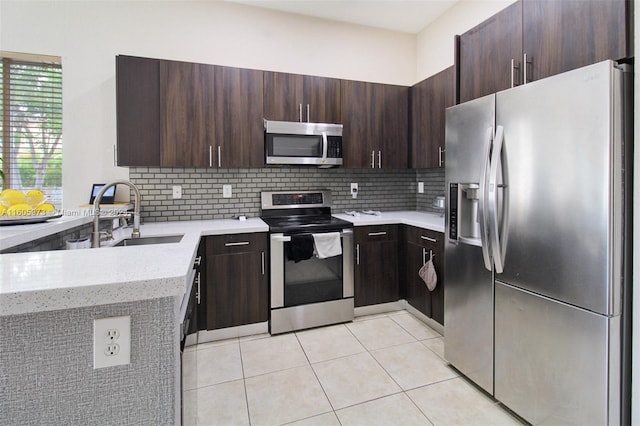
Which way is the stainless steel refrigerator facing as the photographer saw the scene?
facing the viewer and to the left of the viewer

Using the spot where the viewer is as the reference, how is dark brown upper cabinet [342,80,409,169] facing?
facing the viewer and to the right of the viewer

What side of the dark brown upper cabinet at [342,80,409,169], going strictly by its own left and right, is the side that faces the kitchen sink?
right

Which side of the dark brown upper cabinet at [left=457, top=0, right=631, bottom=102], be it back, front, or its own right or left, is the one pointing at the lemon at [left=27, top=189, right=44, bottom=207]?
front

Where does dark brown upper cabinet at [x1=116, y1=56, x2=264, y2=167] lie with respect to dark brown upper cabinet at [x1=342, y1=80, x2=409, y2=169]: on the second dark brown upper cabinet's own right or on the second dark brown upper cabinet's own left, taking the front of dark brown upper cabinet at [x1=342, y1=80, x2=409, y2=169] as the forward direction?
on the second dark brown upper cabinet's own right

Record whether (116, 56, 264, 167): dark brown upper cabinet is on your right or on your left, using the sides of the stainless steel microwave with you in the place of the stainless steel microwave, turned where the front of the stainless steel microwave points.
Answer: on your right

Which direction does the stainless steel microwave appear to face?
toward the camera

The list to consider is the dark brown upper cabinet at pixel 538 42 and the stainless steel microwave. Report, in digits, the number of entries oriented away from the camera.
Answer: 0

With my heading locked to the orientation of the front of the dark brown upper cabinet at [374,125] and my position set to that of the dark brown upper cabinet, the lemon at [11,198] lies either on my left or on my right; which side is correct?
on my right
